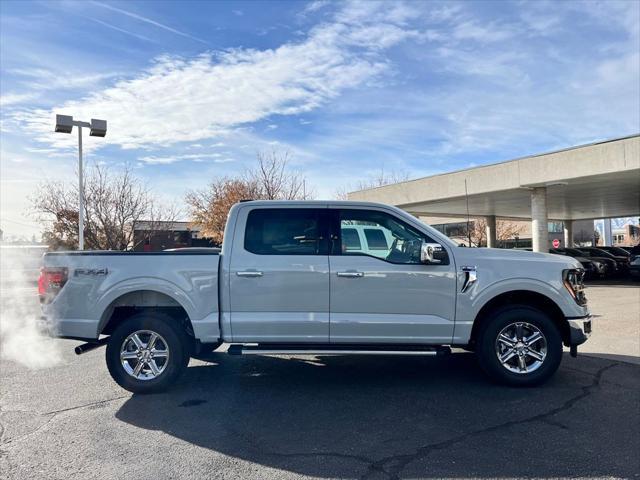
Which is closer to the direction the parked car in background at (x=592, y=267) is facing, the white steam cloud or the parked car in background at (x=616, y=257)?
the white steam cloud

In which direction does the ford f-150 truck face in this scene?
to the viewer's right

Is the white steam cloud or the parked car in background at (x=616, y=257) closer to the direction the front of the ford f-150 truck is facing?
the parked car in background

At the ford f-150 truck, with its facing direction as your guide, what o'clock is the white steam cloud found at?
The white steam cloud is roughly at 7 o'clock from the ford f-150 truck.

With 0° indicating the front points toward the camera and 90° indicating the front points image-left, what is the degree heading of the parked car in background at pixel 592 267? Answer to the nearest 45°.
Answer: approximately 315°

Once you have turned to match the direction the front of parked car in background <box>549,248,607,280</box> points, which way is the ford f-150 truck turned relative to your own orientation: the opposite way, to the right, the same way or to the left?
to the left

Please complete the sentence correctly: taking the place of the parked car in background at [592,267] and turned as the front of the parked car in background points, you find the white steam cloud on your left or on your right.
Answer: on your right

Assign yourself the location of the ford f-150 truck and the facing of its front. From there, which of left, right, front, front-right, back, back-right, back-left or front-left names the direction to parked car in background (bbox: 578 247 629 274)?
front-left

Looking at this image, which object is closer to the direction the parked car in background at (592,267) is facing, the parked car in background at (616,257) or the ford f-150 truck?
the ford f-150 truck

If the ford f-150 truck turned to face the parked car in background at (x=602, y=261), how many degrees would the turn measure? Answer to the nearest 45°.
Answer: approximately 45° to its left

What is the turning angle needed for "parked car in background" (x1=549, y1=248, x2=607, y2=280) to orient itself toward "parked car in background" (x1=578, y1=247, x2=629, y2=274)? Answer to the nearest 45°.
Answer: approximately 90° to its left
